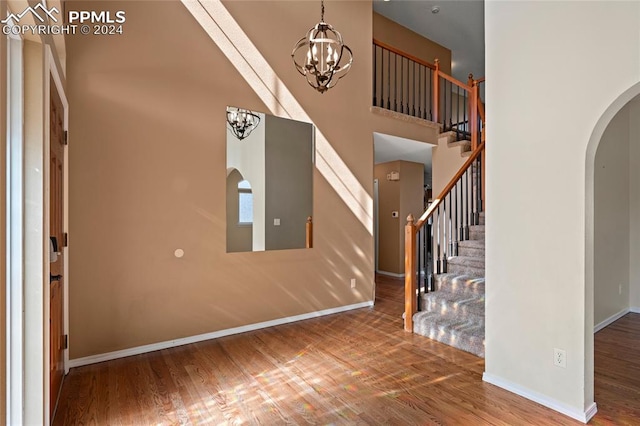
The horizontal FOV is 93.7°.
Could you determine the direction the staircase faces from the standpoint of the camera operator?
facing the viewer and to the left of the viewer

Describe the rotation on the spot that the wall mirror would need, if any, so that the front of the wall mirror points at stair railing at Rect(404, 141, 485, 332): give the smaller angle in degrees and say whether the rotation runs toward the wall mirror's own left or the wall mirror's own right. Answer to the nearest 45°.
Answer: approximately 45° to the wall mirror's own left

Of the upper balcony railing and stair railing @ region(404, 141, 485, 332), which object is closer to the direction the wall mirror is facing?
the stair railing

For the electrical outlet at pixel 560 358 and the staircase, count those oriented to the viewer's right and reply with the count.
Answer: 0

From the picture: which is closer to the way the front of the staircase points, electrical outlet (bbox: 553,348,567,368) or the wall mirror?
the wall mirror

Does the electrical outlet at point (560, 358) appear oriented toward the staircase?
no

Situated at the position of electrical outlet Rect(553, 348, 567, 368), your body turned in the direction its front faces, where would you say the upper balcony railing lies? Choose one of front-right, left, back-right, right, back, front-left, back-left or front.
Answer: right

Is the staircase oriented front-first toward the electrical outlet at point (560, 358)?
no

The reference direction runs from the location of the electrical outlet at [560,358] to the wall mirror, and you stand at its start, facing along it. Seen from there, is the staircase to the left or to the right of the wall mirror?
right

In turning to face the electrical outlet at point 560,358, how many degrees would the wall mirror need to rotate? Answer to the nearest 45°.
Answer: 0° — it already faces it

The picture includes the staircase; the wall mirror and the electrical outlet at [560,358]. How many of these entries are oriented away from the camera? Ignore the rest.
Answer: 0

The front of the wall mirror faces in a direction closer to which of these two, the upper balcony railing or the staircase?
the staircase

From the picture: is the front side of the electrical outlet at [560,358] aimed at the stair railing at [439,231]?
no

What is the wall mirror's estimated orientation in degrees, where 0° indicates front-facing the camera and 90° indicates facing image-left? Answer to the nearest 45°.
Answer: approximately 315°

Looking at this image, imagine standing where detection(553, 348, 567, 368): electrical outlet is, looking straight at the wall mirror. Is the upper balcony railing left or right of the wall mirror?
right

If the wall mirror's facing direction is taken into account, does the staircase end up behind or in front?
in front
